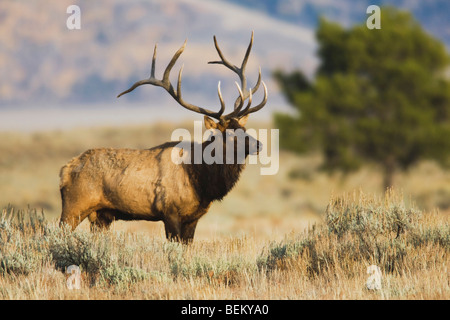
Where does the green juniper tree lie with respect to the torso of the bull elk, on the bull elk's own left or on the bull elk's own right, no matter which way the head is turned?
on the bull elk's own left

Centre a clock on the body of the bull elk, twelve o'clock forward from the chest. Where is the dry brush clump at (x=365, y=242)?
The dry brush clump is roughly at 1 o'clock from the bull elk.

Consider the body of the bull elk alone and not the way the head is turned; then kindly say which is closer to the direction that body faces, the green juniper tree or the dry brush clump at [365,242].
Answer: the dry brush clump

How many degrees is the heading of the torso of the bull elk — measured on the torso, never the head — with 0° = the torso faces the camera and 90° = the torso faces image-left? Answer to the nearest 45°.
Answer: approximately 270°
